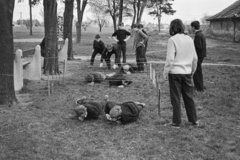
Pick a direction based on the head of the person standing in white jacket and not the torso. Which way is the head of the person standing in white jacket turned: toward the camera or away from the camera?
away from the camera

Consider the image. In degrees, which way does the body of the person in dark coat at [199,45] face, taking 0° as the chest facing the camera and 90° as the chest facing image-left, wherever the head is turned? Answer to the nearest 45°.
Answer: approximately 90°

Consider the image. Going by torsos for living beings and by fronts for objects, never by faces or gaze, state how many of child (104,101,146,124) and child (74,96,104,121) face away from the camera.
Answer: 0
